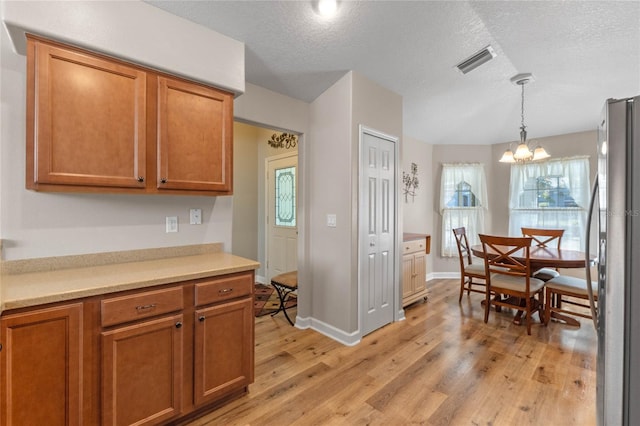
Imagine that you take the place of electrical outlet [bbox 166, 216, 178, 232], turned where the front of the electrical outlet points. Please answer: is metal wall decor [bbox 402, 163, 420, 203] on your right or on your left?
on your left

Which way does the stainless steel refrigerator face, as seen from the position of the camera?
facing to the left of the viewer

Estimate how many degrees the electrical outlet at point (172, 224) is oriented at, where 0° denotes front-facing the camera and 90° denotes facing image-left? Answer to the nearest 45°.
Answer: approximately 0°

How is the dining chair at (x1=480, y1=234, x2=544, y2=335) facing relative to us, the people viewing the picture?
facing away from the viewer and to the right of the viewer

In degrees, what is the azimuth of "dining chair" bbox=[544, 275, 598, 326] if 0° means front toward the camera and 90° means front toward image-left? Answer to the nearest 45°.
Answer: approximately 90°
